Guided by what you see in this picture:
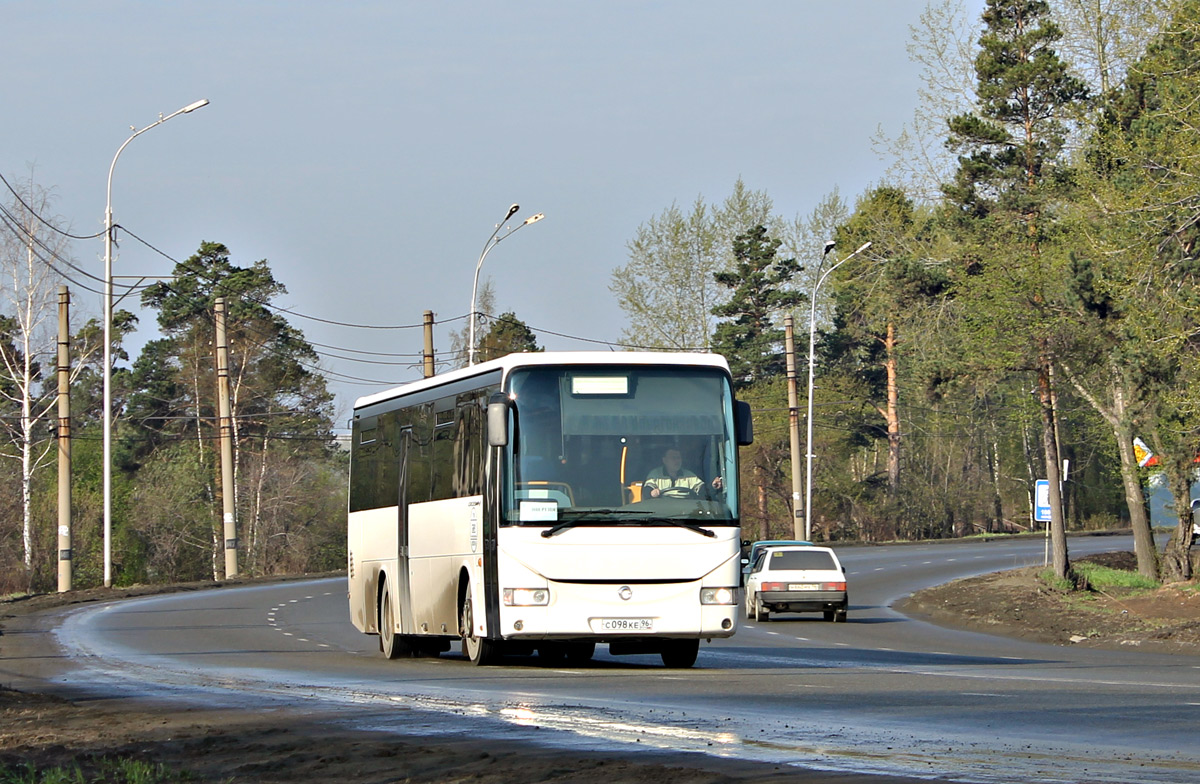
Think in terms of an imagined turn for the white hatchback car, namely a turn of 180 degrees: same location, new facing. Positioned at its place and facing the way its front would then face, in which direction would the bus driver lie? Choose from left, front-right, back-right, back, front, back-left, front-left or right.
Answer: front

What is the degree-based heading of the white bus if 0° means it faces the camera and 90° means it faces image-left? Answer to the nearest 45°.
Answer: approximately 0°

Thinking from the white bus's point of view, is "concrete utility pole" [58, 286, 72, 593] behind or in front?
behind

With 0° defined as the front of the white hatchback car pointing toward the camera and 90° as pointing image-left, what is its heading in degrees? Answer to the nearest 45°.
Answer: approximately 180°

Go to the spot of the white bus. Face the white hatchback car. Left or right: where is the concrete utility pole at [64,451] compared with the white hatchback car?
left

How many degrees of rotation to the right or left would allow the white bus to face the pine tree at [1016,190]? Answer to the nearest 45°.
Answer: approximately 135° to its left

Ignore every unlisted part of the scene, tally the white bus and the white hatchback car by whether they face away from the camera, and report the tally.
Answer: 1
